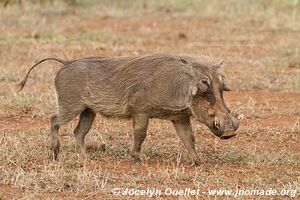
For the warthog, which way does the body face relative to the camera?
to the viewer's right
